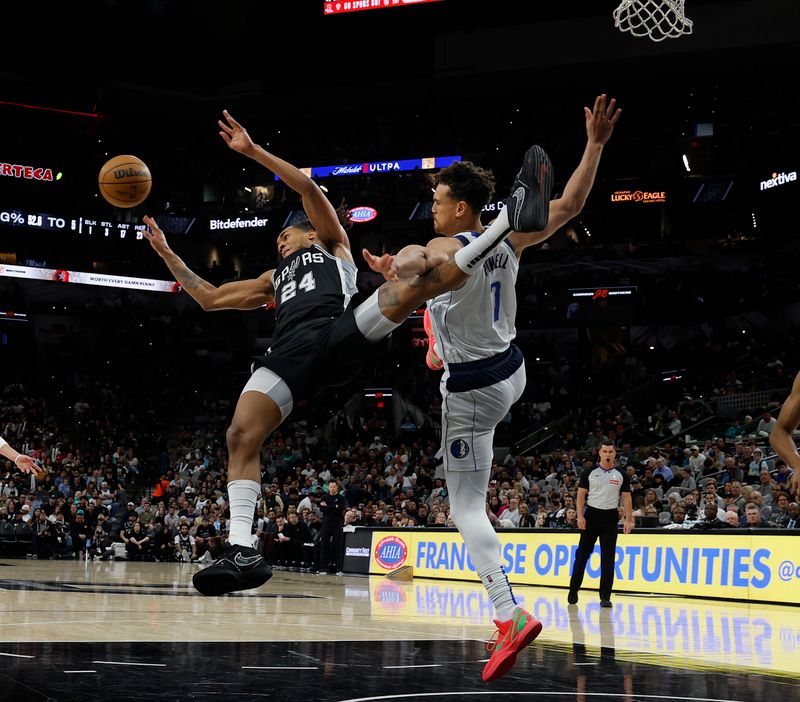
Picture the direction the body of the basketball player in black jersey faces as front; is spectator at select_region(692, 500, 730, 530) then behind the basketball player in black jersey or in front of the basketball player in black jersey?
behind

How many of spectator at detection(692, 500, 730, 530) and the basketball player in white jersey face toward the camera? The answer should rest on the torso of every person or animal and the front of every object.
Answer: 1

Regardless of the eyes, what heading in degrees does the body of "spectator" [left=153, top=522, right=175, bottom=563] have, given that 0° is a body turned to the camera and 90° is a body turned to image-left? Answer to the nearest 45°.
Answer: approximately 315°

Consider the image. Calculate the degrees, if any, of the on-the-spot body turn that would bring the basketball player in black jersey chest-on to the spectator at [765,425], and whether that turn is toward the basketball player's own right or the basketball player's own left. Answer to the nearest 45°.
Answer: approximately 180°

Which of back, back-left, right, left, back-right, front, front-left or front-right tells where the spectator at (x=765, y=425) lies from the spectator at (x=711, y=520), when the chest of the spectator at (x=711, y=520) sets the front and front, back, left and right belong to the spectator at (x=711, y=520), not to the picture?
back

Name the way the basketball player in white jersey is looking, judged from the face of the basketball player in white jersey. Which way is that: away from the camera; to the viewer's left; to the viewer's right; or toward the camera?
to the viewer's left

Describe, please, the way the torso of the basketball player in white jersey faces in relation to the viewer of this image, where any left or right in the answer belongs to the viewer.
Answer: facing away from the viewer and to the left of the viewer

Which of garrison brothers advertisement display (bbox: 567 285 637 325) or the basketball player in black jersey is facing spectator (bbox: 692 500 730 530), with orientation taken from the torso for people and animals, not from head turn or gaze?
the garrison brothers advertisement display

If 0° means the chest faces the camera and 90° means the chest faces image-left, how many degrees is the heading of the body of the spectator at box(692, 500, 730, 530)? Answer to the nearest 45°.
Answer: approximately 0°
